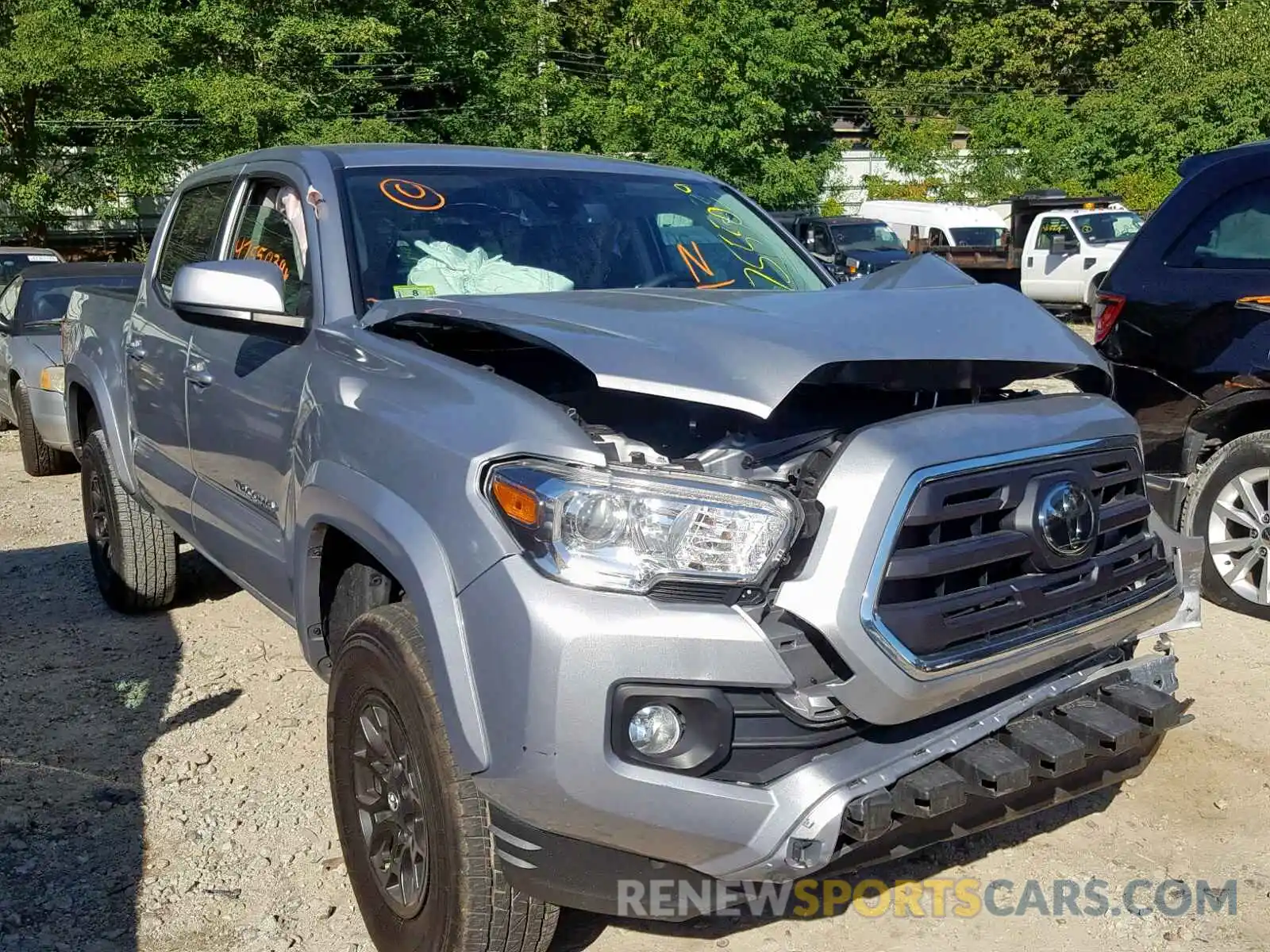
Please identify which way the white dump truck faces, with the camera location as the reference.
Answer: facing the viewer and to the right of the viewer

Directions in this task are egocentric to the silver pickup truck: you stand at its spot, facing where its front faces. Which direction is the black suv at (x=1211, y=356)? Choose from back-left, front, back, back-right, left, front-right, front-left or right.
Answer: left

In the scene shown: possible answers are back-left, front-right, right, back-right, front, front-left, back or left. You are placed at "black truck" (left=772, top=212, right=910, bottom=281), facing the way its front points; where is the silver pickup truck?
front-right

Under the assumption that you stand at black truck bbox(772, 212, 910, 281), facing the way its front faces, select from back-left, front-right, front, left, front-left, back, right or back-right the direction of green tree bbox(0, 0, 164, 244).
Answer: back-right

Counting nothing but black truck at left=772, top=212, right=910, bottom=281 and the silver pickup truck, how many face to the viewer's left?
0

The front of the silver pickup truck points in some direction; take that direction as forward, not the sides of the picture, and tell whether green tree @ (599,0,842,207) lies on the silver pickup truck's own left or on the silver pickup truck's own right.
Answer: on the silver pickup truck's own left

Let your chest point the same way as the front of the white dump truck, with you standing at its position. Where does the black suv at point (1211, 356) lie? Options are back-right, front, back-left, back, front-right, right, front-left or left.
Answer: front-right

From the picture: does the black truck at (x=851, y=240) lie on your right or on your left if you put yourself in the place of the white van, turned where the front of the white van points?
on your right

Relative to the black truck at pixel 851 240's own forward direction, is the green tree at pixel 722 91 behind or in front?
behind

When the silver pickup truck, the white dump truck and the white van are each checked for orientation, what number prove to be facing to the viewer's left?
0

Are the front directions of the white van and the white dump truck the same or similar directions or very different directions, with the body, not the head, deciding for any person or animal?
same or similar directions

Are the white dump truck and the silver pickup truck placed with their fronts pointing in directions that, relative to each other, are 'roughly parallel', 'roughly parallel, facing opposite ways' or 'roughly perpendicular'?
roughly parallel

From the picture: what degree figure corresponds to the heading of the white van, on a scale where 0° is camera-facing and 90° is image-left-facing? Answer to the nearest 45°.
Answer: approximately 315°

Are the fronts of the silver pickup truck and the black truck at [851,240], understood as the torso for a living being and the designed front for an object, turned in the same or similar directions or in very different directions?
same or similar directions

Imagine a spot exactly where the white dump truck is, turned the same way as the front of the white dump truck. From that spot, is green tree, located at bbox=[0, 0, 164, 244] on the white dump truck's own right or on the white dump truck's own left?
on the white dump truck's own right
